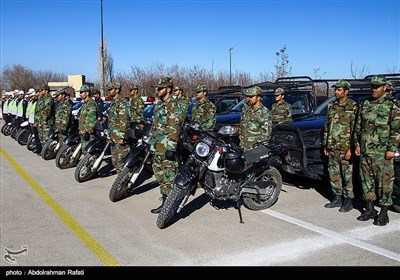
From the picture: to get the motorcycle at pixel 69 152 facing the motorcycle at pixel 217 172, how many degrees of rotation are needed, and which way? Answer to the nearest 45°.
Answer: approximately 45° to its left

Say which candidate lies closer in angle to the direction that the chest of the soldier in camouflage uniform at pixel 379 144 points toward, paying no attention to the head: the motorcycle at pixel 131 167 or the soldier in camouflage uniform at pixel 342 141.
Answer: the motorcycle

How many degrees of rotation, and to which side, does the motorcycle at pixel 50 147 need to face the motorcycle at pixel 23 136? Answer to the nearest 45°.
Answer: approximately 135° to its right

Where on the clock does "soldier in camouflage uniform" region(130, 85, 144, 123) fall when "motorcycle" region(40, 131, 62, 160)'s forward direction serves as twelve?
The soldier in camouflage uniform is roughly at 9 o'clock from the motorcycle.
